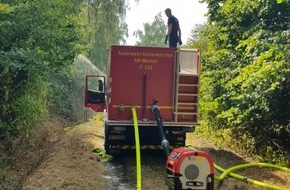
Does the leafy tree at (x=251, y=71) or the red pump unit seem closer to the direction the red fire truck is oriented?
the leafy tree

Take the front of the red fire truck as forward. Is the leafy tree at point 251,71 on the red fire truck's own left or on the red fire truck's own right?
on the red fire truck's own right

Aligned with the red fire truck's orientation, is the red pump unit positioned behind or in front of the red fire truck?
behind

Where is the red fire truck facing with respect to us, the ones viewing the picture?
facing away from the viewer

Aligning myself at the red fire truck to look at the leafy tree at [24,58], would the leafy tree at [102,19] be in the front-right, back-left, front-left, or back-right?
front-right

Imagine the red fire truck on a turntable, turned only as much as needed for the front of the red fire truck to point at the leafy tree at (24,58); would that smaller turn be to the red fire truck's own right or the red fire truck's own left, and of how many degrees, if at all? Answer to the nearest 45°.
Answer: approximately 90° to the red fire truck's own left

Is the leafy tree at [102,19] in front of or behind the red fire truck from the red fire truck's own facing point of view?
in front

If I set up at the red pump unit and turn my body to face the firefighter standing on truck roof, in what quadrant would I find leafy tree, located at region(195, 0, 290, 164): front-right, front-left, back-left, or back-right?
front-right
